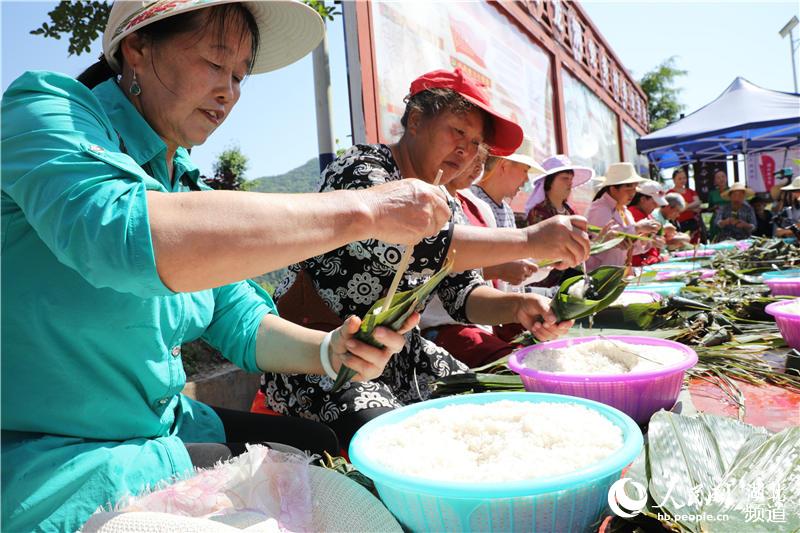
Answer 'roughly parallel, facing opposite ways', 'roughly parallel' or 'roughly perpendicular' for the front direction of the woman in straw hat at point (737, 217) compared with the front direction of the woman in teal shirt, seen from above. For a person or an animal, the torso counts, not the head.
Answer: roughly perpendicular

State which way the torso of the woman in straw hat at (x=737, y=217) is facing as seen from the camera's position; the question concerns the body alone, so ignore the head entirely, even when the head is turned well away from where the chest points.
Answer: toward the camera

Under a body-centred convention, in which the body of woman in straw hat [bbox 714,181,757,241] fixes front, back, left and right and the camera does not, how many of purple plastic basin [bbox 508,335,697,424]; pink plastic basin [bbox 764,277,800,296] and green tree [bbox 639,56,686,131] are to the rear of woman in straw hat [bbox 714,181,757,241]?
1

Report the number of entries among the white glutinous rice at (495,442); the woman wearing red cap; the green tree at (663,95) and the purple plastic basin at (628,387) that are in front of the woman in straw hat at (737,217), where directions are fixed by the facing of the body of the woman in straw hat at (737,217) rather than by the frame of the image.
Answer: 3

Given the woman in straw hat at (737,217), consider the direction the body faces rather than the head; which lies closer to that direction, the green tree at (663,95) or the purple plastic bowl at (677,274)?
the purple plastic bowl

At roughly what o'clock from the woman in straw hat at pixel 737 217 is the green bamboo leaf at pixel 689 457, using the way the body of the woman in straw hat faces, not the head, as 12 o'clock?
The green bamboo leaf is roughly at 12 o'clock from the woman in straw hat.

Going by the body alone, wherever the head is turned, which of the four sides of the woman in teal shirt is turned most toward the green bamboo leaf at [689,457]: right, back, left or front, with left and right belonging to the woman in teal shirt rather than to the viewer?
front

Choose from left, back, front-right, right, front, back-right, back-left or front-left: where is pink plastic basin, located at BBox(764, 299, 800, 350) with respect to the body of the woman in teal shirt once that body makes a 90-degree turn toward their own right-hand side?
back-left

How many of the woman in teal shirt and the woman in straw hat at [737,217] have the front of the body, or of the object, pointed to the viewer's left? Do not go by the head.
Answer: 0

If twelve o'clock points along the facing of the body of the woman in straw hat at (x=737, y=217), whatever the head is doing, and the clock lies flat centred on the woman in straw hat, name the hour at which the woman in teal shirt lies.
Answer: The woman in teal shirt is roughly at 12 o'clock from the woman in straw hat.

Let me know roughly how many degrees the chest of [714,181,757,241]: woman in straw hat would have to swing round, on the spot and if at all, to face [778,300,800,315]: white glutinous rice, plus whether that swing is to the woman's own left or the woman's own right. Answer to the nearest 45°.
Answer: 0° — they already face it

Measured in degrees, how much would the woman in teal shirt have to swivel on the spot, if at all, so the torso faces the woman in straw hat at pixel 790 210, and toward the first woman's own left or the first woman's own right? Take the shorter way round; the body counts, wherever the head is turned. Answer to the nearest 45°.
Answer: approximately 90° to the first woman's own left

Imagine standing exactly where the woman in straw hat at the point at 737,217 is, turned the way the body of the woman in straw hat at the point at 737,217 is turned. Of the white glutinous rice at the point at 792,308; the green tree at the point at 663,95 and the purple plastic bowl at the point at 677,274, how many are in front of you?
2

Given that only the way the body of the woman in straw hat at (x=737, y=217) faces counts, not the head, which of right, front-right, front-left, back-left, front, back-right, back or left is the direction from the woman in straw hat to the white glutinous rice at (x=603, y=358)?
front
